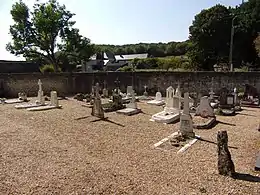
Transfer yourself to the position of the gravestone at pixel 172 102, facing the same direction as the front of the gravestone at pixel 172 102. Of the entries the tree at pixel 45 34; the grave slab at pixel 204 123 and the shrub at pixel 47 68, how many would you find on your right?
2

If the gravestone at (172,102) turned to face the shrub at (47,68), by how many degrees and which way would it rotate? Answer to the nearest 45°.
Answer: approximately 90° to its right

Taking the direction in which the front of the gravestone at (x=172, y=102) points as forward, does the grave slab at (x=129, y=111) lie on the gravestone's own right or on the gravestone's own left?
on the gravestone's own right

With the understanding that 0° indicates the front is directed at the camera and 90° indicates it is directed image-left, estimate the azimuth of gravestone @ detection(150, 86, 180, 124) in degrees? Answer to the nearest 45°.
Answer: approximately 45°

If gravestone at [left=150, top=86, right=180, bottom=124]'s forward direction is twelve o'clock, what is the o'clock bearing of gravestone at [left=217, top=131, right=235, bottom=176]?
gravestone at [left=217, top=131, right=235, bottom=176] is roughly at 10 o'clock from gravestone at [left=150, top=86, right=180, bottom=124].

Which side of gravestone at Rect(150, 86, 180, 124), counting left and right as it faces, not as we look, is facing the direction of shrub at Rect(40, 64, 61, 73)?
right

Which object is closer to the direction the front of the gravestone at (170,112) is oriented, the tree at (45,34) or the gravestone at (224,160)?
the gravestone

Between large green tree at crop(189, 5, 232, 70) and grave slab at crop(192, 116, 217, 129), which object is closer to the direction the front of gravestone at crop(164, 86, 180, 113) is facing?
the grave slab

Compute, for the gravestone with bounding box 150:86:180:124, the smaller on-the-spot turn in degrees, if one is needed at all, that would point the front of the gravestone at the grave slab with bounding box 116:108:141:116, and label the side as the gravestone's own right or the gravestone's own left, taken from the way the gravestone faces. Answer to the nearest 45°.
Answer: approximately 45° to the gravestone's own right

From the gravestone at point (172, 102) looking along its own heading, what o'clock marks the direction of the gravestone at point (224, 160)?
the gravestone at point (224, 160) is roughly at 10 o'clock from the gravestone at point (172, 102).

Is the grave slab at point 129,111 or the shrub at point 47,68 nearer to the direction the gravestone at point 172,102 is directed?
the grave slab
